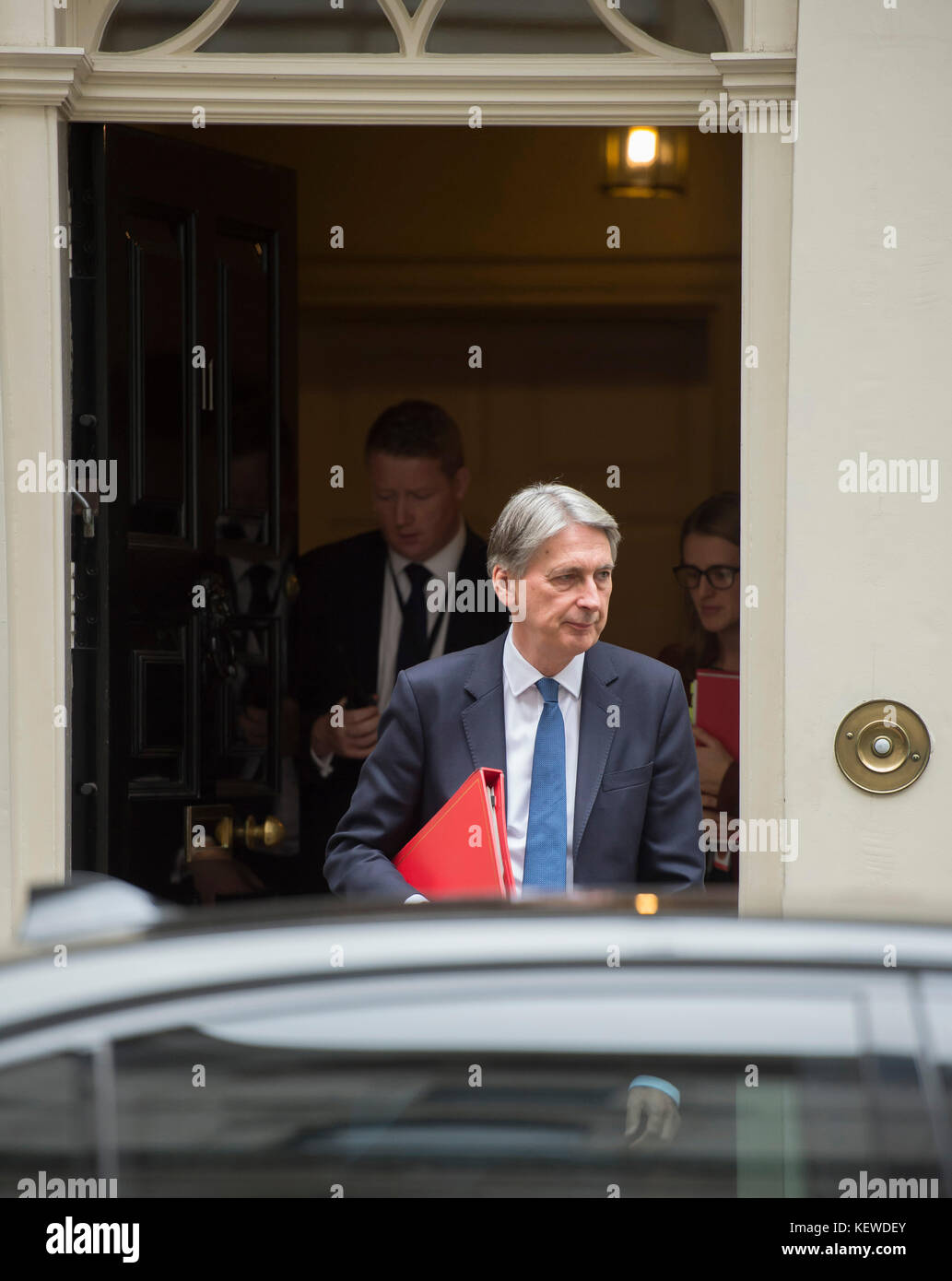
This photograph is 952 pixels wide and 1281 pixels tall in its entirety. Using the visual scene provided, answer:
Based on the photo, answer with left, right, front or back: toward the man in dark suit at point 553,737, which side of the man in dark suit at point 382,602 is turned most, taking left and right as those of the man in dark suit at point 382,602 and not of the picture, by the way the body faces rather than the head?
front

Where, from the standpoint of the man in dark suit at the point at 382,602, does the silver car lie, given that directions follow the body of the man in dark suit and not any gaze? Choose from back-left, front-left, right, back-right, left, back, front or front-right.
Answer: front

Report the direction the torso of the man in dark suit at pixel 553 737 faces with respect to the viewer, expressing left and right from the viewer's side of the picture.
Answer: facing the viewer

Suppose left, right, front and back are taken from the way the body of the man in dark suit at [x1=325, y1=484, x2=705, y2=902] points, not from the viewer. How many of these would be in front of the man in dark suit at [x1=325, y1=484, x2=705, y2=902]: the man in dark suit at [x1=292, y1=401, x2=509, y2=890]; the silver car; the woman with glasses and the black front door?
1

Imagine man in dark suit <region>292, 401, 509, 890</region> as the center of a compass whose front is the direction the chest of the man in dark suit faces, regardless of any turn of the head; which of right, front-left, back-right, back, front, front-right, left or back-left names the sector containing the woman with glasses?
front-left

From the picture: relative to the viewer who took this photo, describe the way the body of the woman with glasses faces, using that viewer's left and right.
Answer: facing the viewer and to the left of the viewer

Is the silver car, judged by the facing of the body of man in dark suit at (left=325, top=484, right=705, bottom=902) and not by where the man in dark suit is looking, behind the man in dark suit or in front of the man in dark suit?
in front

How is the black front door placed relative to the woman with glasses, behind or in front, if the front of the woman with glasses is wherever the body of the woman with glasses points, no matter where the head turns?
in front

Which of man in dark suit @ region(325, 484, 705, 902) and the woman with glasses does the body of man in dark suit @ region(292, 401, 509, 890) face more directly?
the man in dark suit

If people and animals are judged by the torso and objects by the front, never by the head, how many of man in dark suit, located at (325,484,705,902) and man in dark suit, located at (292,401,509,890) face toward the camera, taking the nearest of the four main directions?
2

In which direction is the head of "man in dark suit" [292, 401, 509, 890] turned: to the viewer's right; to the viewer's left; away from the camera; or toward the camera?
toward the camera

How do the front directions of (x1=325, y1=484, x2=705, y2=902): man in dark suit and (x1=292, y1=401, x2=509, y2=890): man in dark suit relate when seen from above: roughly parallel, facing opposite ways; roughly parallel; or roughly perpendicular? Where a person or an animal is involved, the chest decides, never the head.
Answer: roughly parallel

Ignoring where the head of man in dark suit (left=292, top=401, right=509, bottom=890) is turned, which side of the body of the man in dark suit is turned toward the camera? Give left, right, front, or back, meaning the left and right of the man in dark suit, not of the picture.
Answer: front

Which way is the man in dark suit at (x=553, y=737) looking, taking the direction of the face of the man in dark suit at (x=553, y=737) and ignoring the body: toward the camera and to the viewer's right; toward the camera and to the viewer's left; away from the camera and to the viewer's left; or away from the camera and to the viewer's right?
toward the camera and to the viewer's right
